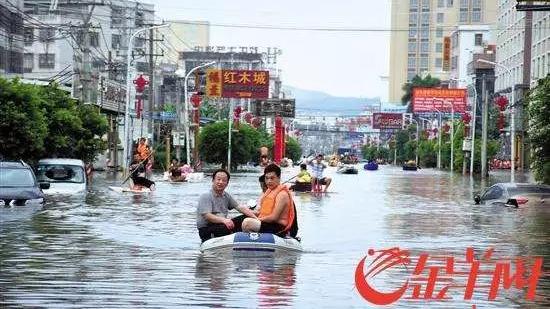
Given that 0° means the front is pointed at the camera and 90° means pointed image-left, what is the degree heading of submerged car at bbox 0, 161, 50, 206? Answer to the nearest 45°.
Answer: approximately 0°

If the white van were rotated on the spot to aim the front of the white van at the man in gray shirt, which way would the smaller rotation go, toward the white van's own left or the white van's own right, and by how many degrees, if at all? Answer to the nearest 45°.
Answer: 0° — it already faces them

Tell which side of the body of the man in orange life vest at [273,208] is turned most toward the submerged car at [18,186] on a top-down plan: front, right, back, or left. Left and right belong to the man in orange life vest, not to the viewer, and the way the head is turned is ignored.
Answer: right

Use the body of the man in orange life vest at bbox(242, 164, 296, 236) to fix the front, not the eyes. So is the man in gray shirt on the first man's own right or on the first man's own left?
on the first man's own right

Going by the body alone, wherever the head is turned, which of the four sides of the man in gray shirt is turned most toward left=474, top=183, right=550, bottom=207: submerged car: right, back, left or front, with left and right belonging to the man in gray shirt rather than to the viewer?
left

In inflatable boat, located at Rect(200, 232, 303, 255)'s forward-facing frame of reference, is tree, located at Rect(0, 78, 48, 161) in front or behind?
behind

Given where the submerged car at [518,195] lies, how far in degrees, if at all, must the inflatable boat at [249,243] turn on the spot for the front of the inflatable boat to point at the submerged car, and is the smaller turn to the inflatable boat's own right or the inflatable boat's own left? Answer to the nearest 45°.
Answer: approximately 135° to the inflatable boat's own left

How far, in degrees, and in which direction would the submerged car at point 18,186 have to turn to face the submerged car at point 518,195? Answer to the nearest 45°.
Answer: approximately 90° to its left

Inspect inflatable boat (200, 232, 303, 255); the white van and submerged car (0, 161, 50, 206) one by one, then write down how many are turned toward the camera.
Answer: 3

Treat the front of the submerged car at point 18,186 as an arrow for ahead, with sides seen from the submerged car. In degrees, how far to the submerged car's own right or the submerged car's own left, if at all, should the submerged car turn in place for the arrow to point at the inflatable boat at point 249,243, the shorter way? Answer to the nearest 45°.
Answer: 0° — it already faces it
